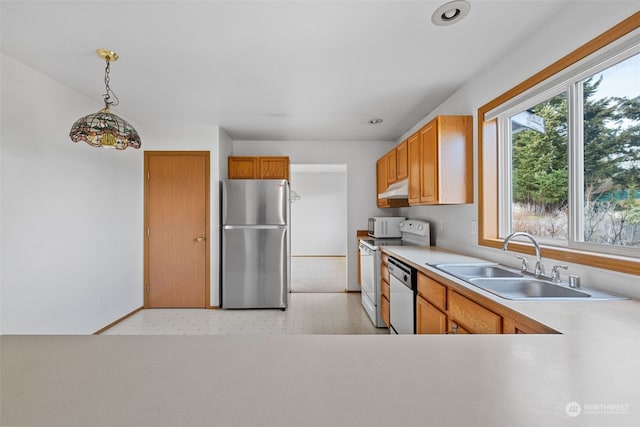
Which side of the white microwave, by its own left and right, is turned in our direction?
left

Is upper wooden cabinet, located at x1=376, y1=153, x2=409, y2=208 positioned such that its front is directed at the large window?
no

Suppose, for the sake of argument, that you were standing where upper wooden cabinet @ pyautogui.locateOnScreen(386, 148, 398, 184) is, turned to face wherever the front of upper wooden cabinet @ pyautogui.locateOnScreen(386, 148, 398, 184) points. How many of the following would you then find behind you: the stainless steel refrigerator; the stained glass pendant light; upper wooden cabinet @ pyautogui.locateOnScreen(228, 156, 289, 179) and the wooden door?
0

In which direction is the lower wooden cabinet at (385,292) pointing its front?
to the viewer's left

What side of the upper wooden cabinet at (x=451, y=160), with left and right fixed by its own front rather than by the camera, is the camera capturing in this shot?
left

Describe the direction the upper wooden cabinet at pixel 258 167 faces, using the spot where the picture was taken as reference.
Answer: facing the viewer

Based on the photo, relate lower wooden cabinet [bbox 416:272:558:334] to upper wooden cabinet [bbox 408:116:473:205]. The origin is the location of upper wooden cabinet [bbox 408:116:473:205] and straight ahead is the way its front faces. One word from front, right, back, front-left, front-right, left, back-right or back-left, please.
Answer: left

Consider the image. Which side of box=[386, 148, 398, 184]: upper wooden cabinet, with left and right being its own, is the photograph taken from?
left

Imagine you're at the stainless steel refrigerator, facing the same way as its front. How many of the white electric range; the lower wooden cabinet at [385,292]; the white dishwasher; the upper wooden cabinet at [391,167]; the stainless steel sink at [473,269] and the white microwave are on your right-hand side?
0

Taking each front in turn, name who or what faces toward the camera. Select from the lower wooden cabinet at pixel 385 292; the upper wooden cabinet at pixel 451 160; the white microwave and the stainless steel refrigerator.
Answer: the stainless steel refrigerator

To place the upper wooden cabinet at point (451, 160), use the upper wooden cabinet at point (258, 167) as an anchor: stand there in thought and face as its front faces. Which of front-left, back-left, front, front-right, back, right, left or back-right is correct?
front-left

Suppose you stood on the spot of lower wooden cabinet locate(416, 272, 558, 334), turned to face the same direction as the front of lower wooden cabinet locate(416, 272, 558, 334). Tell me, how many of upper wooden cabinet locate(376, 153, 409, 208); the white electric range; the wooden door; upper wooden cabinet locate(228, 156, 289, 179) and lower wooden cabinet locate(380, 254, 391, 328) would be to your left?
0
